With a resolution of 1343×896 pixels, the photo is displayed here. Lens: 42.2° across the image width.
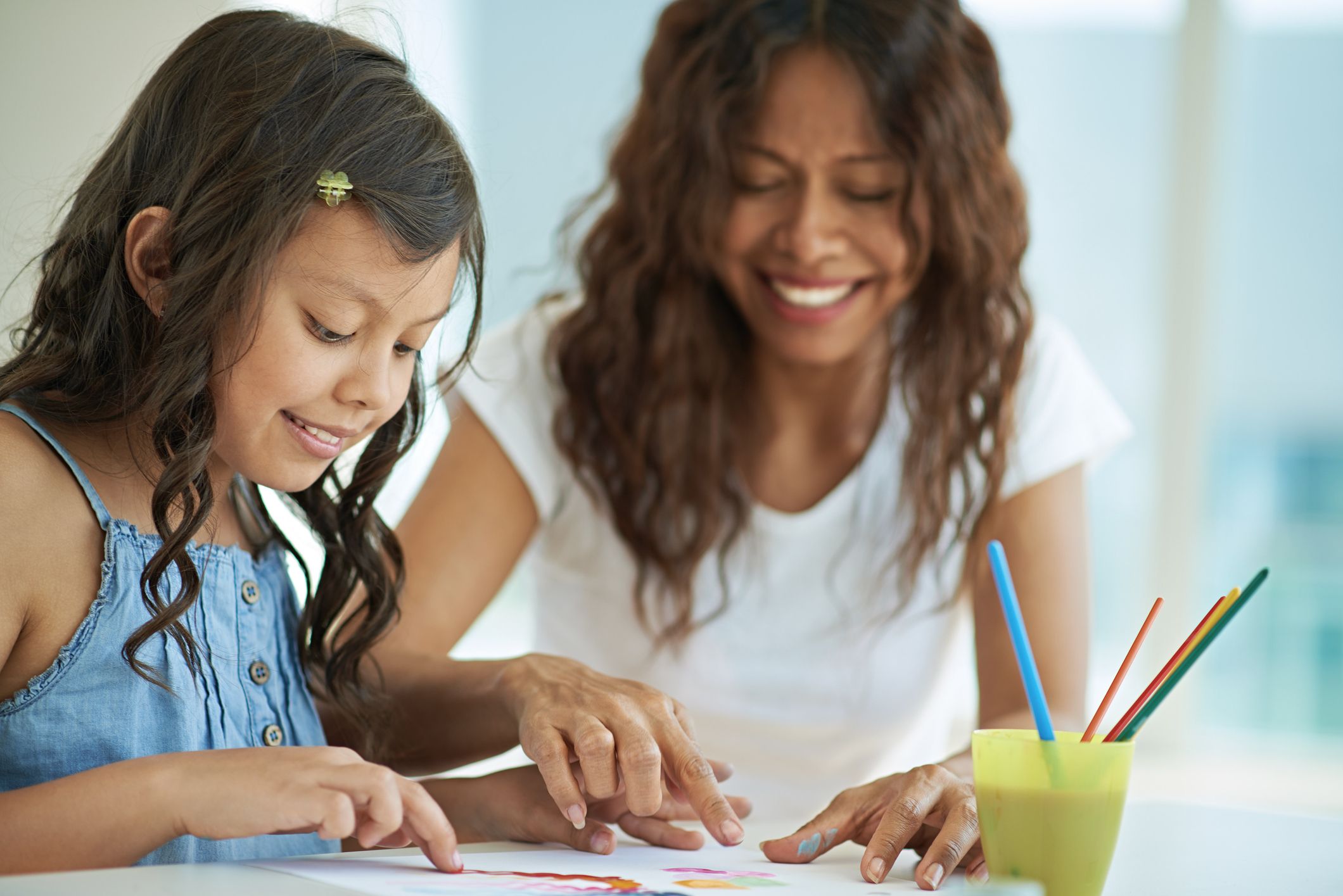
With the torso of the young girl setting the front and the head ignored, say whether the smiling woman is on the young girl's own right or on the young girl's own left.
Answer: on the young girl's own left

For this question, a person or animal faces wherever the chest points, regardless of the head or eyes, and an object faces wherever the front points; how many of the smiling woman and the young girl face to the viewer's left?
0

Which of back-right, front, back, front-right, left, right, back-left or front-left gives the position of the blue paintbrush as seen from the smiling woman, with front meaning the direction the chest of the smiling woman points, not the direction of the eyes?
front

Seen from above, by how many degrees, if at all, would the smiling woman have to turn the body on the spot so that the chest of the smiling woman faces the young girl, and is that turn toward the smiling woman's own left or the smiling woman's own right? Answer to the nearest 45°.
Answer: approximately 45° to the smiling woman's own right

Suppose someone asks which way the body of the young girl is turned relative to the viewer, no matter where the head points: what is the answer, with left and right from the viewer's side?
facing the viewer and to the right of the viewer

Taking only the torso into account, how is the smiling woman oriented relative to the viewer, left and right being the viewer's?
facing the viewer

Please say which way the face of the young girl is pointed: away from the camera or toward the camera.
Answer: toward the camera

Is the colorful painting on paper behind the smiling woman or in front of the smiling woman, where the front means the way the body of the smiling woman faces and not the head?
in front
